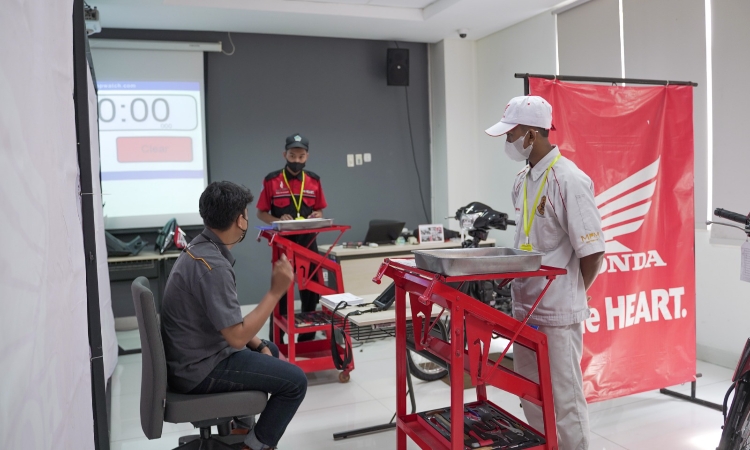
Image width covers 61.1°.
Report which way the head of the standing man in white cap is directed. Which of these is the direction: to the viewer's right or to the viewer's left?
to the viewer's left

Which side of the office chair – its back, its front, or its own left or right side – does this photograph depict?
right

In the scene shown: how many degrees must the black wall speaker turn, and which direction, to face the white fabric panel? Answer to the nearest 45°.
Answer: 0° — it already faces it

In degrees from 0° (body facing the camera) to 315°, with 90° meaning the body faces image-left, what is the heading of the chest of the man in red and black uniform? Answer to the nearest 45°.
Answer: approximately 0°

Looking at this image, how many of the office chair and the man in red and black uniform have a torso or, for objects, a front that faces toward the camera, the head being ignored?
1

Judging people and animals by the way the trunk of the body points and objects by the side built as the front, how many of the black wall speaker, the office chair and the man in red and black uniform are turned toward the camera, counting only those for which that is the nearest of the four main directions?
2

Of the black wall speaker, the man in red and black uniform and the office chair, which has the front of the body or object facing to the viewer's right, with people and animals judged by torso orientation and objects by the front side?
the office chair

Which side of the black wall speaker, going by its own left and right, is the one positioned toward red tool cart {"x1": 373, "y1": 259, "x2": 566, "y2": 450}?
front

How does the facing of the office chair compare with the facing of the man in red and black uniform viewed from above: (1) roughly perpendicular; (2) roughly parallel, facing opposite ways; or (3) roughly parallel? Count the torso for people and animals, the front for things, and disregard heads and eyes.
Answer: roughly perpendicular

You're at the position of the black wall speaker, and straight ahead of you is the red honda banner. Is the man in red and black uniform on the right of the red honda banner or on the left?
right

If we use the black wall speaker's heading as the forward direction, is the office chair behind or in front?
in front

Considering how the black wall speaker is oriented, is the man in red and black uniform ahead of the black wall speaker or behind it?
ahead

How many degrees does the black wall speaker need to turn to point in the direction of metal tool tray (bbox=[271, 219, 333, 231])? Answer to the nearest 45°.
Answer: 0° — it already faces it

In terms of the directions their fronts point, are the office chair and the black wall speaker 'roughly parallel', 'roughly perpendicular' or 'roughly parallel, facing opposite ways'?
roughly perpendicular
